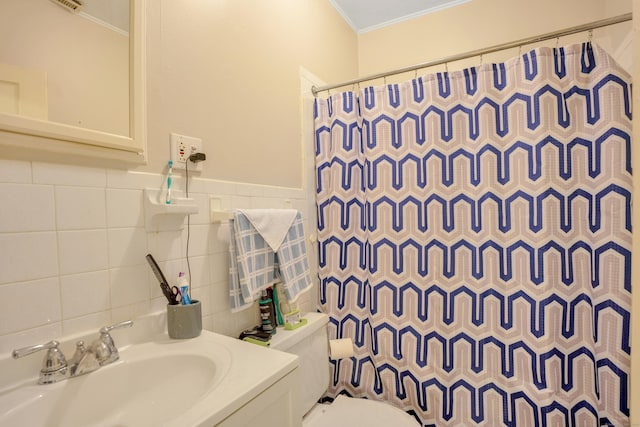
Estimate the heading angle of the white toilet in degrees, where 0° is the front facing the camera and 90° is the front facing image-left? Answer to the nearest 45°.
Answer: approximately 315°

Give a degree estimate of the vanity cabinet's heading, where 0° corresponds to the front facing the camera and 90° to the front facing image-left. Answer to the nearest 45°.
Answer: approximately 315°

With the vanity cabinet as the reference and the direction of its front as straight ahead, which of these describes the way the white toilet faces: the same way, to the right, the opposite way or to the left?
the same way

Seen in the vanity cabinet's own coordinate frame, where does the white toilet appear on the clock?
The white toilet is roughly at 8 o'clock from the vanity cabinet.

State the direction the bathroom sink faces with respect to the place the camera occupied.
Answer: facing the viewer and to the right of the viewer

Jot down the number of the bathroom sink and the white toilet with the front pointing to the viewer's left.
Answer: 0

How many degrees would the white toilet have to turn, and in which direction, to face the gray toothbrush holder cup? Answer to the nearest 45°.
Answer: approximately 90° to its right

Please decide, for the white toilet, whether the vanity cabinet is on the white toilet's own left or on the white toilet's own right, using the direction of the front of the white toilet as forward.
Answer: on the white toilet's own right

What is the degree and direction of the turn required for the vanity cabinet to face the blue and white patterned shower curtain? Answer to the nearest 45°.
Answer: approximately 90° to its left
